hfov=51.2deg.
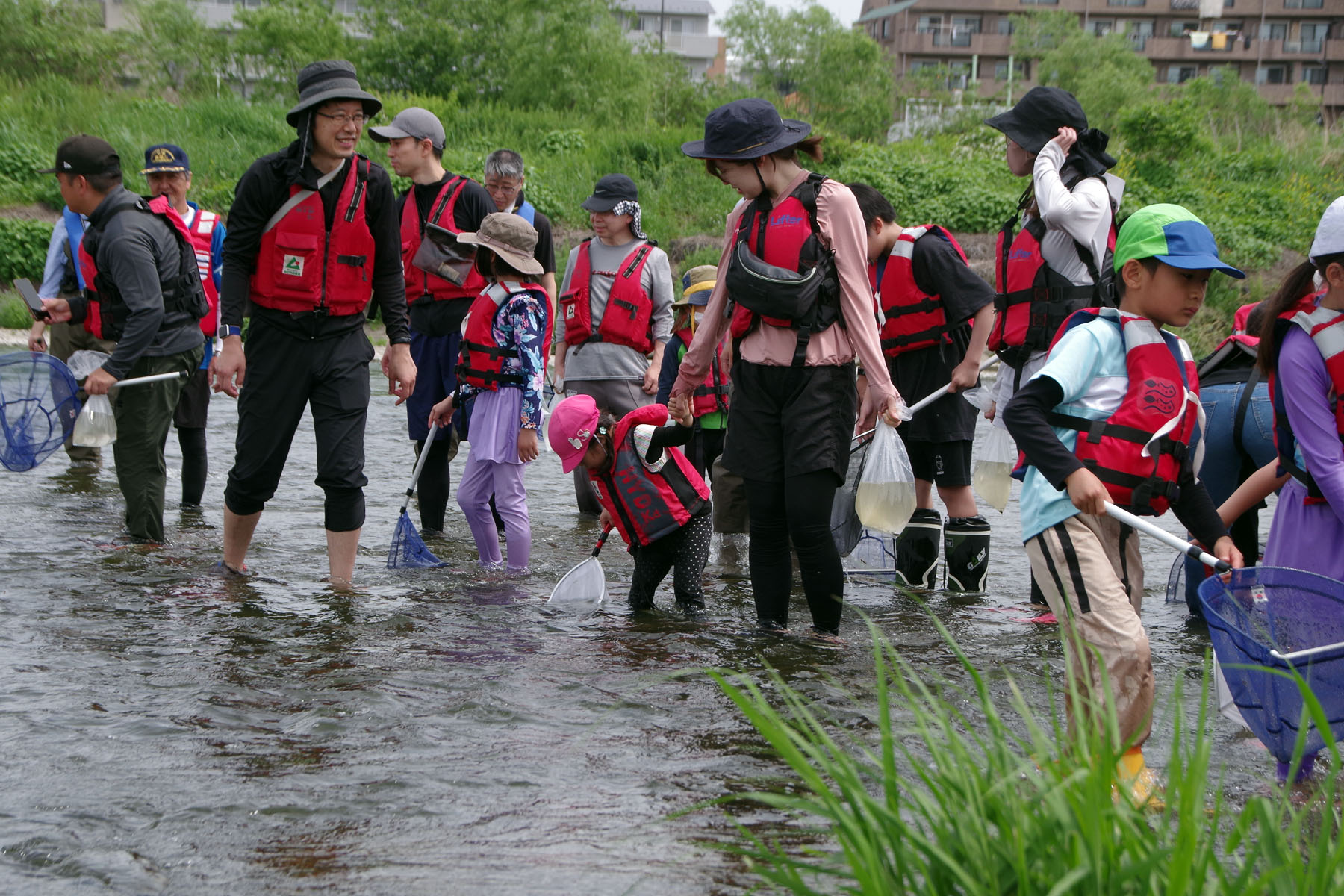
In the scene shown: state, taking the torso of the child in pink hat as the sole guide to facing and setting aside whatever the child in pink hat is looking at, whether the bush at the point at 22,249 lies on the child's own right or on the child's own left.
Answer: on the child's own right

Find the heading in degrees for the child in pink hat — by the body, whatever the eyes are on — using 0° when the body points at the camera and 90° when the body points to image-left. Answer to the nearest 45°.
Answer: approximately 45°

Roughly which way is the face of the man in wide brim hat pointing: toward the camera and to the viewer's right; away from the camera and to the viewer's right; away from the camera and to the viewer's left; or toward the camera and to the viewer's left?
toward the camera and to the viewer's right

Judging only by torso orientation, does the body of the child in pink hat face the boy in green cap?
no

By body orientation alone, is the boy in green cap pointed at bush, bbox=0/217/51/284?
no

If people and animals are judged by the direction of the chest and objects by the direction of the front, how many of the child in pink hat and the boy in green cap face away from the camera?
0

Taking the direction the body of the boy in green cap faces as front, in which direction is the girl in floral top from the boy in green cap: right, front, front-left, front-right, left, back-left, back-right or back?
back

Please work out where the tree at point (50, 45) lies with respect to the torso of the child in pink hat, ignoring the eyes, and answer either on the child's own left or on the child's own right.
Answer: on the child's own right

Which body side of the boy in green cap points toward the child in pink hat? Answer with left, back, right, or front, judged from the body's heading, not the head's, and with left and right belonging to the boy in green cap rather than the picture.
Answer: back
